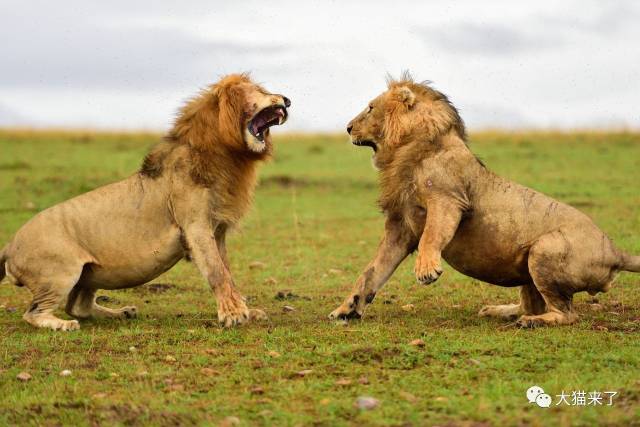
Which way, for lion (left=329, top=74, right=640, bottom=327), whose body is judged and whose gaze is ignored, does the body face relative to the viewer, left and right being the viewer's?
facing to the left of the viewer

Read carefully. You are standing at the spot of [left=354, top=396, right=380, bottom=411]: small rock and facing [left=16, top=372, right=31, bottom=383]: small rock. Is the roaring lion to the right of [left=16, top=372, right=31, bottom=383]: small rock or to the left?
right

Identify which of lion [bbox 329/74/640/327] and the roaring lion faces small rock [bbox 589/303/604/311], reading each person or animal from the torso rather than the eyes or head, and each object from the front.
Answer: the roaring lion

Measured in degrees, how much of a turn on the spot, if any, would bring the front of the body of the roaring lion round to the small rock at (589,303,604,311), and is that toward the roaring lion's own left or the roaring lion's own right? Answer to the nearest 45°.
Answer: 0° — it already faces it

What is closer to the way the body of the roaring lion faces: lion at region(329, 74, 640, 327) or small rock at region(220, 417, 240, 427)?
the lion

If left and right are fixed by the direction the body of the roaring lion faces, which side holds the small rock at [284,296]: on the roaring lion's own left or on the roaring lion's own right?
on the roaring lion's own left

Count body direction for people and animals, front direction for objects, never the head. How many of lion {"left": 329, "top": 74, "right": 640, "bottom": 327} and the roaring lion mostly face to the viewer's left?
1

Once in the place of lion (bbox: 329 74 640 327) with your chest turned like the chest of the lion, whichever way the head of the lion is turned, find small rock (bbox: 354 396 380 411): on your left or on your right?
on your left

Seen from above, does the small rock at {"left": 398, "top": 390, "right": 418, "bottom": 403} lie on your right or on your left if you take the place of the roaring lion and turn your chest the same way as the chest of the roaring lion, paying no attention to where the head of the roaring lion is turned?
on your right

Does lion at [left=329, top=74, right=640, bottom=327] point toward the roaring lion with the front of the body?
yes

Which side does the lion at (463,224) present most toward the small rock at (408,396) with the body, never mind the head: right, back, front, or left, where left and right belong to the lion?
left

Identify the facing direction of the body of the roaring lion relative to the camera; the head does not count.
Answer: to the viewer's right

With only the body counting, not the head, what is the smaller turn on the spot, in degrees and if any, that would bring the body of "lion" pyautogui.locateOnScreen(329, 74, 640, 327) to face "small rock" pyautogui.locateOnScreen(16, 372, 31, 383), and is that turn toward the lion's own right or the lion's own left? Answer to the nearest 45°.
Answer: approximately 45° to the lion's own left

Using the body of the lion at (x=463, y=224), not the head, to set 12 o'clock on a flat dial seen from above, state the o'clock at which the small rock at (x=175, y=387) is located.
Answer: The small rock is roughly at 10 o'clock from the lion.

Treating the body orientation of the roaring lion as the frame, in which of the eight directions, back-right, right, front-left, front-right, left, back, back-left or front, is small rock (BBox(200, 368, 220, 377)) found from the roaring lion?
right

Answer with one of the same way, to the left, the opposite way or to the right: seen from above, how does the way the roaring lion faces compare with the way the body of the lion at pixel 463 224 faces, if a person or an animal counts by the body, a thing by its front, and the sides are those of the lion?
the opposite way

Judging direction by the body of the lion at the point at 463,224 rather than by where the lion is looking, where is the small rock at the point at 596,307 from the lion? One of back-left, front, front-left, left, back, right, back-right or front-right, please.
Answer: back-right
